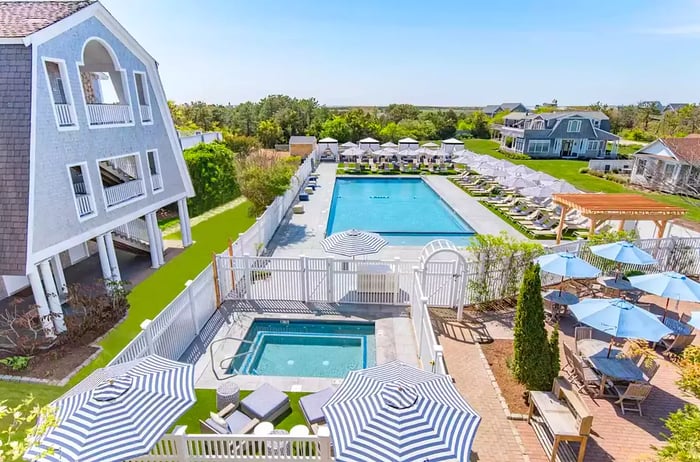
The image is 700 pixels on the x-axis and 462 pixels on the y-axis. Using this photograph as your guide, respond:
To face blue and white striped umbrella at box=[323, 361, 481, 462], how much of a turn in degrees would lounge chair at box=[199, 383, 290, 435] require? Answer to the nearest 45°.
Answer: approximately 90° to its right

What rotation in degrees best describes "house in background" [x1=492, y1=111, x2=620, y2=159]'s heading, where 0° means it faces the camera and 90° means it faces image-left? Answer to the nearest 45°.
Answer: approximately 0°

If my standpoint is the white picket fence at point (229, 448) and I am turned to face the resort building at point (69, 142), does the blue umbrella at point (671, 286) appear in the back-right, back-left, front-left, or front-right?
back-right

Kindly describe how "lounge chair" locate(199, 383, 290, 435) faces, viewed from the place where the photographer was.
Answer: facing away from the viewer and to the right of the viewer

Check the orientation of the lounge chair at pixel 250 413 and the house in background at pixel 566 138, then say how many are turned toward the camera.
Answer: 1

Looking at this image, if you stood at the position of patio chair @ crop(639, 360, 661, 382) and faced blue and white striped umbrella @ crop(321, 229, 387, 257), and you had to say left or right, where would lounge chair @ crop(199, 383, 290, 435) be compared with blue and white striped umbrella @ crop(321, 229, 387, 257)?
left
